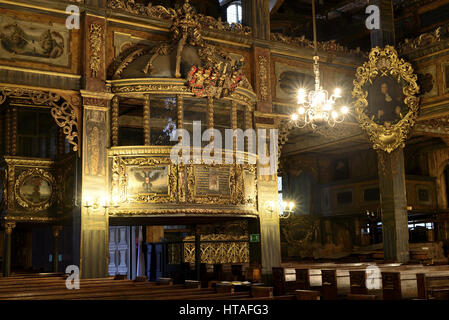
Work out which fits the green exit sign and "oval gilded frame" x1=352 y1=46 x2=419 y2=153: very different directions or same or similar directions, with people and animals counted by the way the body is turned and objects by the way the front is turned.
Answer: same or similar directions

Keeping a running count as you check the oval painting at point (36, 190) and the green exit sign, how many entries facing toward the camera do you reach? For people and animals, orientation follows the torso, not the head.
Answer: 2

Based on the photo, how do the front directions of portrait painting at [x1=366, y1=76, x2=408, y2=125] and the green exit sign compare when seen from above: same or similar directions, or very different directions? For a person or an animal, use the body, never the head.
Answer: same or similar directions

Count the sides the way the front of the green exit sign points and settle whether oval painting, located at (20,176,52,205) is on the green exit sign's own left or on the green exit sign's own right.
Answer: on the green exit sign's own right

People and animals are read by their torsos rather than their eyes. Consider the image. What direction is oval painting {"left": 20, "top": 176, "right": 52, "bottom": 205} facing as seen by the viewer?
toward the camera

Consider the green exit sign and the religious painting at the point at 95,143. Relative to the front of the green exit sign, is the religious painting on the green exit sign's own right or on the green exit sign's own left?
on the green exit sign's own right

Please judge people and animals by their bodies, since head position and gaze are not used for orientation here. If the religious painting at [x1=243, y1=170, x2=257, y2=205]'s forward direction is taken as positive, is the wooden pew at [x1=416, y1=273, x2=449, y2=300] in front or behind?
in front

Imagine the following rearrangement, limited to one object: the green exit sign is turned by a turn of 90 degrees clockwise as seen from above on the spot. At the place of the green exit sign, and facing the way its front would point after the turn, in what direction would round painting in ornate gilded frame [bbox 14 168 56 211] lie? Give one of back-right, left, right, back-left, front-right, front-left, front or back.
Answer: front

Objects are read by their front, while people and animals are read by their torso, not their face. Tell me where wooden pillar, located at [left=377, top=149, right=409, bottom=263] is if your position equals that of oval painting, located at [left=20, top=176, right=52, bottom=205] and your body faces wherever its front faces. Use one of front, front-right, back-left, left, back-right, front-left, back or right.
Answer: left

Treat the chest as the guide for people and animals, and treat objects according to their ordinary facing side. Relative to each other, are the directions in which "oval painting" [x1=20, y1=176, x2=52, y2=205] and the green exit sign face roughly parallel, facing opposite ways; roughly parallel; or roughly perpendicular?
roughly parallel

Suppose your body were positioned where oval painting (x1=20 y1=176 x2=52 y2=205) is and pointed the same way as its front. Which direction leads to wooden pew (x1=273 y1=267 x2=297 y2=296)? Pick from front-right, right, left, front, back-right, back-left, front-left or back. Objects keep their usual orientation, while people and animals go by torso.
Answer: front-left

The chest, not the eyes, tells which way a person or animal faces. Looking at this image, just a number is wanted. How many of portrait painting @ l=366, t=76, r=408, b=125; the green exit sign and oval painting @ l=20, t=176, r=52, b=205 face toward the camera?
3

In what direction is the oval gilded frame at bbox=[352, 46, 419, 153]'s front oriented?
toward the camera
